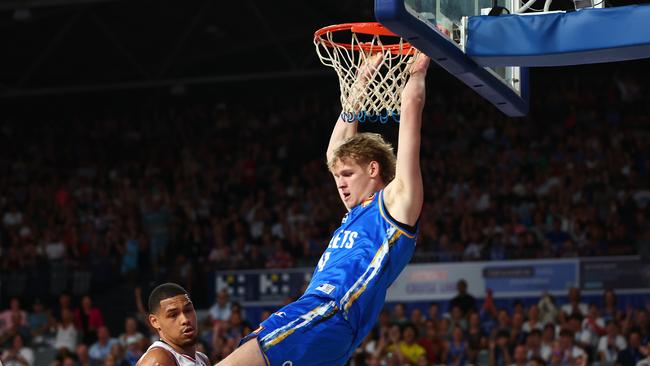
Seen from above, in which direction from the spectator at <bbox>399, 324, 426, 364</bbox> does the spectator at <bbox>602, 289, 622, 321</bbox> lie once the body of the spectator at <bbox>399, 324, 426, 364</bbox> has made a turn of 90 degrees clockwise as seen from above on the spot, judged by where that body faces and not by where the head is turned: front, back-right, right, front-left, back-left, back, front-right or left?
back

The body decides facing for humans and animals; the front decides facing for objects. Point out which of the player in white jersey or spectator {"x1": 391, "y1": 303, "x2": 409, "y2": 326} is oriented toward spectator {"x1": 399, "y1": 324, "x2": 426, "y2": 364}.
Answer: spectator {"x1": 391, "y1": 303, "x2": 409, "y2": 326}

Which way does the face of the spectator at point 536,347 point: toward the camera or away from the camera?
toward the camera

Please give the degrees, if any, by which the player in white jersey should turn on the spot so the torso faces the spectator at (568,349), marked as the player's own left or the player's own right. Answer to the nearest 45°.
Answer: approximately 90° to the player's own left

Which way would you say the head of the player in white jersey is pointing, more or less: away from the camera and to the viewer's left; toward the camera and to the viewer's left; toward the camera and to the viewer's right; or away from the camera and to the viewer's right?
toward the camera and to the viewer's right

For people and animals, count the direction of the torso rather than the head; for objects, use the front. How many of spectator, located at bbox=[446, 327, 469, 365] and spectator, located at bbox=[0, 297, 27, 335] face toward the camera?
2

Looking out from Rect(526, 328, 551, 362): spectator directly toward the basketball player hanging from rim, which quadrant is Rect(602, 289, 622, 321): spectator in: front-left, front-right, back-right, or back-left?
back-left

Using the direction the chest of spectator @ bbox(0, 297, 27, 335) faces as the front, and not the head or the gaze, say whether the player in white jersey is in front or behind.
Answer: in front

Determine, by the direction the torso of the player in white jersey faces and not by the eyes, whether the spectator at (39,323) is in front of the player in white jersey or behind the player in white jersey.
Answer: behind

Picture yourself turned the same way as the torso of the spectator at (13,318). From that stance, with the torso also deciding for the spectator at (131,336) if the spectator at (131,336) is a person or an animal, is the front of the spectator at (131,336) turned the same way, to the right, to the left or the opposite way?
the same way

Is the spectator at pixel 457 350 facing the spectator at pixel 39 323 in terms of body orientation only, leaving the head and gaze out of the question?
no

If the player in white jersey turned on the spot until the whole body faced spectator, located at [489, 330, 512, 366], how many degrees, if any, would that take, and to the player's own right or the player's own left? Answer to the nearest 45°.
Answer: approximately 90° to the player's own left

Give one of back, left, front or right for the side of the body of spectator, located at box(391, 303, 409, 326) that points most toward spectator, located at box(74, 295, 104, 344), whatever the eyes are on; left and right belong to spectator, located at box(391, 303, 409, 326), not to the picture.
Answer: right

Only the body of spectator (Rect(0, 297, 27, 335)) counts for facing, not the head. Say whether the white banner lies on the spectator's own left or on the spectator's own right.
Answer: on the spectator's own left

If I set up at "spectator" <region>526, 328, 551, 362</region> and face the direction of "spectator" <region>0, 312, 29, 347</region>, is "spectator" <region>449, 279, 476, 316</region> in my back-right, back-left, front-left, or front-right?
front-right

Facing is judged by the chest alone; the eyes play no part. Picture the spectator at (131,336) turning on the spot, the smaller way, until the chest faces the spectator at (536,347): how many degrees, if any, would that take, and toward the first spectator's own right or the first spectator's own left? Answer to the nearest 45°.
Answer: approximately 45° to the first spectator's own left

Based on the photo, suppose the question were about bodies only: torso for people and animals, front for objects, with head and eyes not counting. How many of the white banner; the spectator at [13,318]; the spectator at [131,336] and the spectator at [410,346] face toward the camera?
4

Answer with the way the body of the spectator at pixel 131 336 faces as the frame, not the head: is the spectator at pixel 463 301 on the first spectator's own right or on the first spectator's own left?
on the first spectator's own left

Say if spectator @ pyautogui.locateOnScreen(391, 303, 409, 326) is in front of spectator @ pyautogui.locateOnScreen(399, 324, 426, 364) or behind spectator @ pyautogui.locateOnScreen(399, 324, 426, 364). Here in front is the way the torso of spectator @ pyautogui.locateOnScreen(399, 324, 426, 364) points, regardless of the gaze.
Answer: behind

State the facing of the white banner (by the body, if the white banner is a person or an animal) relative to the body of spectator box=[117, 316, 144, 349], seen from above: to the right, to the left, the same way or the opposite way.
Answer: the same way

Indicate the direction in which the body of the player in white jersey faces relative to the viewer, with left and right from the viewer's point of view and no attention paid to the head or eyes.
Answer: facing the viewer and to the right of the viewer

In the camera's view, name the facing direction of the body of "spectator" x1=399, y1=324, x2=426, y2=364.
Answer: toward the camera
